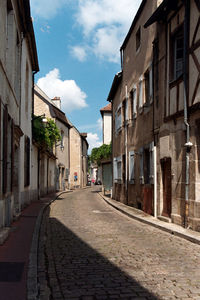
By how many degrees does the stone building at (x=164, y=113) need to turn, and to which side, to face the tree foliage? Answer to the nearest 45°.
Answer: approximately 90° to its right

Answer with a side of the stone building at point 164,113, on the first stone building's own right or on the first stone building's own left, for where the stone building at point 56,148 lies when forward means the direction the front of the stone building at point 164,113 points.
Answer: on the first stone building's own right

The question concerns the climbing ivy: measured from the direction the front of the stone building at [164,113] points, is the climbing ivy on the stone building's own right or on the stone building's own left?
on the stone building's own right

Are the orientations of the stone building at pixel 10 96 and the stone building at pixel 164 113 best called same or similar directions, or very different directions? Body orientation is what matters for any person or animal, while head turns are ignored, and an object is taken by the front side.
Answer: very different directions

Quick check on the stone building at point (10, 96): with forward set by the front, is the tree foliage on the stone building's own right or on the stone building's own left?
on the stone building's own left

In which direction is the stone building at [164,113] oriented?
to the viewer's left

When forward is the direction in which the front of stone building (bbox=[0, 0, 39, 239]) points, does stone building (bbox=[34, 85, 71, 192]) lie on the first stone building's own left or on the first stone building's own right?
on the first stone building's own left

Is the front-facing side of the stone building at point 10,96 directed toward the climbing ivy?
no

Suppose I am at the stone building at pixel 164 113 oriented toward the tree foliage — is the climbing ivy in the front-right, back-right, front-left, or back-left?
front-left

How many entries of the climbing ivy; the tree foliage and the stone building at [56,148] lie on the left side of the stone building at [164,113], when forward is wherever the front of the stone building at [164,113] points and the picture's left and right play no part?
0

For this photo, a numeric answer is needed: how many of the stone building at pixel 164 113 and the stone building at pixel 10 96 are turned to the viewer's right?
1

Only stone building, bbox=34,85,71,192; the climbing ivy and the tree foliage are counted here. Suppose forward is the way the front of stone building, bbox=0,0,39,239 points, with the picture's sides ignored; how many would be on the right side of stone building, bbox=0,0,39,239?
0

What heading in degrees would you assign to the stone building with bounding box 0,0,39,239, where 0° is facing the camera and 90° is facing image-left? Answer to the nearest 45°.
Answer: approximately 270°
